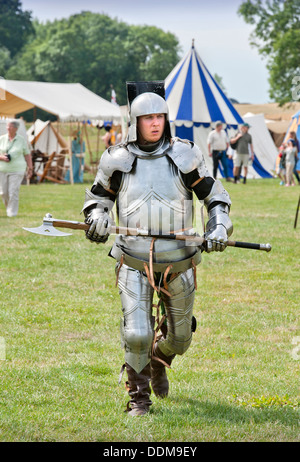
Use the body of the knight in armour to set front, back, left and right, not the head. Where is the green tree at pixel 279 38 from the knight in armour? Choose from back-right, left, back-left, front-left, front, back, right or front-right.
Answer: back

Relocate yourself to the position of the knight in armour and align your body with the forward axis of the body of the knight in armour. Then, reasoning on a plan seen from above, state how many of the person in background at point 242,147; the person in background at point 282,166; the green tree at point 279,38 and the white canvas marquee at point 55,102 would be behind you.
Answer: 4

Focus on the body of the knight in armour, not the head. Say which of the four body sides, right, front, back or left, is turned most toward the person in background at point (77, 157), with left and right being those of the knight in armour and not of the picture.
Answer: back

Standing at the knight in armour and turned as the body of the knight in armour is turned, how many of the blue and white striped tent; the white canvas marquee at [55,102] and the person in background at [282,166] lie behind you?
3

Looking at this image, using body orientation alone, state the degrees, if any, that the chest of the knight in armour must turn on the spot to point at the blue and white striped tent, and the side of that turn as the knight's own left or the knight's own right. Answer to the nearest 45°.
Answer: approximately 180°

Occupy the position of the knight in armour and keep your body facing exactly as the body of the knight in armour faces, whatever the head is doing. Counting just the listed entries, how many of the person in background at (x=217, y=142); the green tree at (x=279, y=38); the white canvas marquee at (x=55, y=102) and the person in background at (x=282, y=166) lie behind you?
4

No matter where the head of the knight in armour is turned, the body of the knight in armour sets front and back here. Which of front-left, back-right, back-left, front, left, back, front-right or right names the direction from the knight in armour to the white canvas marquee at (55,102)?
back

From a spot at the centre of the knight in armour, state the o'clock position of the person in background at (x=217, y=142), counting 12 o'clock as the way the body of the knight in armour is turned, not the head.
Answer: The person in background is roughly at 6 o'clock from the knight in armour.

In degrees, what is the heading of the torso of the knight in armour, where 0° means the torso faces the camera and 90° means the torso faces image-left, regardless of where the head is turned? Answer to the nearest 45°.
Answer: approximately 0°

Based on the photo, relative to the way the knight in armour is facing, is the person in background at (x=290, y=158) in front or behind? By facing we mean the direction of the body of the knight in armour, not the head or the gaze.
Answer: behind

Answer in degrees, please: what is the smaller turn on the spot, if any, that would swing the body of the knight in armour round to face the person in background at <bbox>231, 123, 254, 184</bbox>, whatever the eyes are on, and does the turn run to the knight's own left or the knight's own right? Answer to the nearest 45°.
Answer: approximately 180°

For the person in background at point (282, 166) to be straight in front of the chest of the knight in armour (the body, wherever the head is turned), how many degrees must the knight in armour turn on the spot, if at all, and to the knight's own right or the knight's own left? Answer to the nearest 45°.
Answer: approximately 180°
